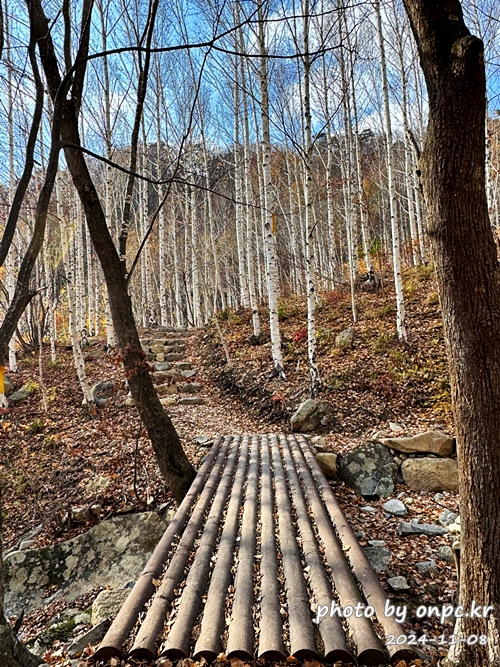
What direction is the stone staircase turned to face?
toward the camera

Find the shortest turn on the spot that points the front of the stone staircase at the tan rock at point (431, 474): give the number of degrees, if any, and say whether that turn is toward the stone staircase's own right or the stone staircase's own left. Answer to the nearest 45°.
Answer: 0° — it already faces it

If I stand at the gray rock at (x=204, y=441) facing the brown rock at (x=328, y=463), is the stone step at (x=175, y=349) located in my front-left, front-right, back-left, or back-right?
back-left

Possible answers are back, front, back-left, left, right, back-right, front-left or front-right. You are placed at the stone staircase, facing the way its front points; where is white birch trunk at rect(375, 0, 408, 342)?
front-left

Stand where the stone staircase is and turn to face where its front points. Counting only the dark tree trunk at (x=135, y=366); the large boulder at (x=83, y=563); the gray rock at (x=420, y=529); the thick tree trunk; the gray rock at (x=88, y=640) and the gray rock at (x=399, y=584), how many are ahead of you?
6

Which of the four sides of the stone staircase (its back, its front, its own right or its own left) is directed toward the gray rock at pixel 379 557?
front

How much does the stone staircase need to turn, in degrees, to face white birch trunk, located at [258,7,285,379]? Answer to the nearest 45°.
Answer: approximately 45° to its left

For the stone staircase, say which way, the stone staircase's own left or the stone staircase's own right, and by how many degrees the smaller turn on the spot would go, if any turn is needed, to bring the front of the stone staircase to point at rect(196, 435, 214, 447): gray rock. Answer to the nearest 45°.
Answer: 0° — it already faces it

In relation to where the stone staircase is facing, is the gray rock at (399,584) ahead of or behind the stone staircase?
ahead

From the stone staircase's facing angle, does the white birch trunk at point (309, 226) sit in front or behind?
in front

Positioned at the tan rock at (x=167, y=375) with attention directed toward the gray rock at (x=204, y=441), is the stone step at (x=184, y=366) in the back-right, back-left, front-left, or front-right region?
back-left

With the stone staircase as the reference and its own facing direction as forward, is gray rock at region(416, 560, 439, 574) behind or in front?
in front

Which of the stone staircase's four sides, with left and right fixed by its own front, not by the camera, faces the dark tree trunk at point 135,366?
front
